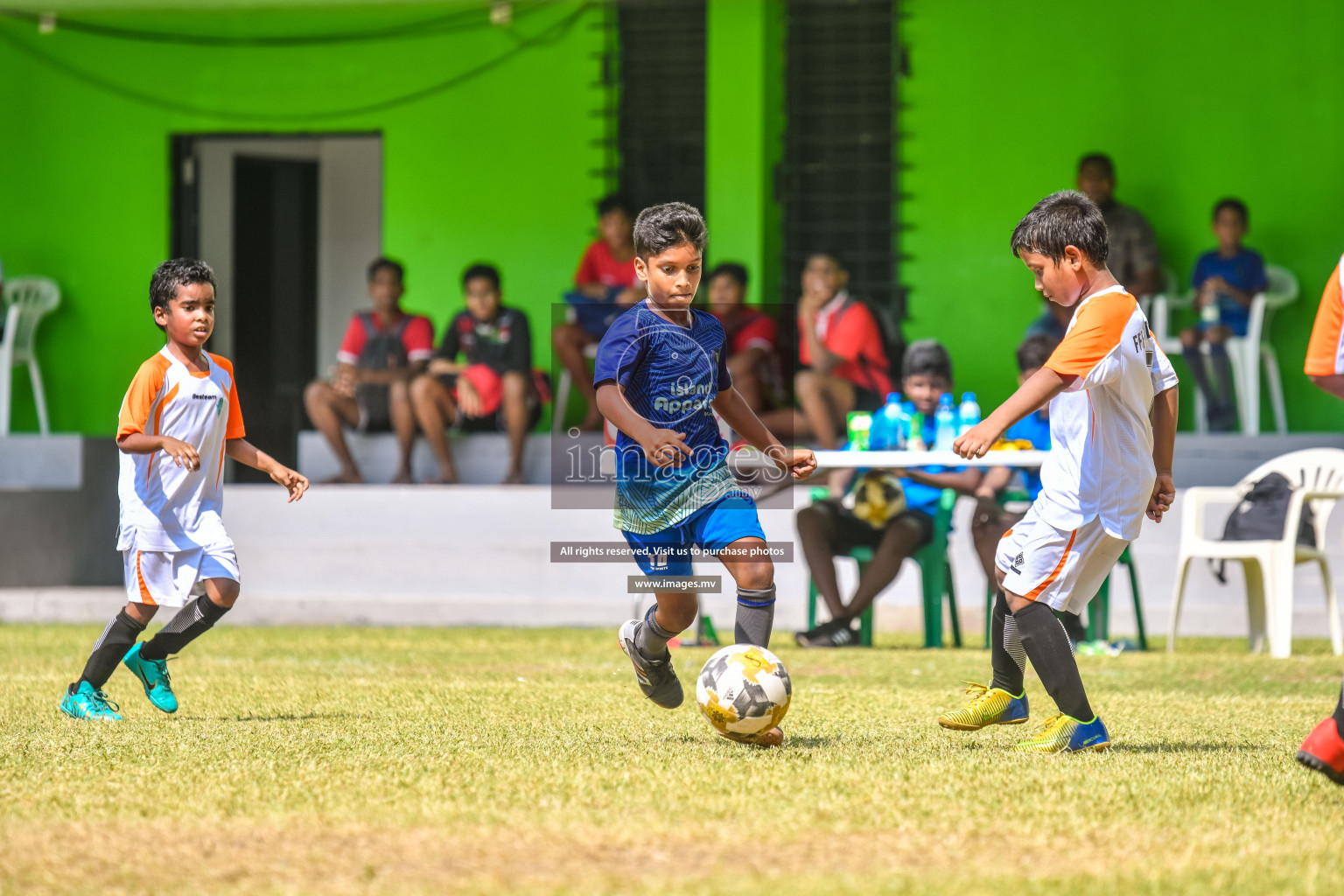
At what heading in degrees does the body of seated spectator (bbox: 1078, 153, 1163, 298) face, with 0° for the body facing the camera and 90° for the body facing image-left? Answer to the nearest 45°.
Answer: approximately 45°

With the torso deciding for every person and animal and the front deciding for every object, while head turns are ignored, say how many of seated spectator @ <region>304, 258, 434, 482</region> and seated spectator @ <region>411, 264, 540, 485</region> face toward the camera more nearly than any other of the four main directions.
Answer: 2

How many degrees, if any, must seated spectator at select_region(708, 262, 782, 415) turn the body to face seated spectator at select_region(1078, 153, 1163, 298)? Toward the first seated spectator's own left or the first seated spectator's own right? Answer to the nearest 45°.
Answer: approximately 135° to the first seated spectator's own left

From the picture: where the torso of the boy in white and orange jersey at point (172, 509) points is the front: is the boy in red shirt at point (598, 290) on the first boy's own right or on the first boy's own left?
on the first boy's own left

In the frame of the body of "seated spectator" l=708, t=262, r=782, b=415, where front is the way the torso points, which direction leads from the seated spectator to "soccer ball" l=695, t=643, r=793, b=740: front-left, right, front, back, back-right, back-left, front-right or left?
front-left

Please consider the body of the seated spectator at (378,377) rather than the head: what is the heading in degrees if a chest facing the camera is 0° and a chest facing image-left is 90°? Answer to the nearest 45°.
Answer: approximately 0°

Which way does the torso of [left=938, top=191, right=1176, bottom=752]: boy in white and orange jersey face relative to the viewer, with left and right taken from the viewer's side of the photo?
facing to the left of the viewer

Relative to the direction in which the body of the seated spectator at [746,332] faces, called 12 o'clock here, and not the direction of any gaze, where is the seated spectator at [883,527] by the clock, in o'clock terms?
the seated spectator at [883,527] is roughly at 10 o'clock from the seated spectator at [746,332].

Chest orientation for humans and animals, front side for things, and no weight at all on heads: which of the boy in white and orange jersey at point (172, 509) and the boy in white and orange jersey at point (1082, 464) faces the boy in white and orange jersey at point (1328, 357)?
the boy in white and orange jersey at point (172, 509)

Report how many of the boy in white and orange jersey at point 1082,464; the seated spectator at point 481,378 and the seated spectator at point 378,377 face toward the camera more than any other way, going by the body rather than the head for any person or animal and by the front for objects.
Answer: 2

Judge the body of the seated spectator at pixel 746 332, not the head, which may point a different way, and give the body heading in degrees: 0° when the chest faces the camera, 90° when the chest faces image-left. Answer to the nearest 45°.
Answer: approximately 45°

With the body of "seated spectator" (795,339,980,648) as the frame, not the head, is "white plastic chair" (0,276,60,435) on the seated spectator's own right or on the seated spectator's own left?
on the seated spectator's own right
